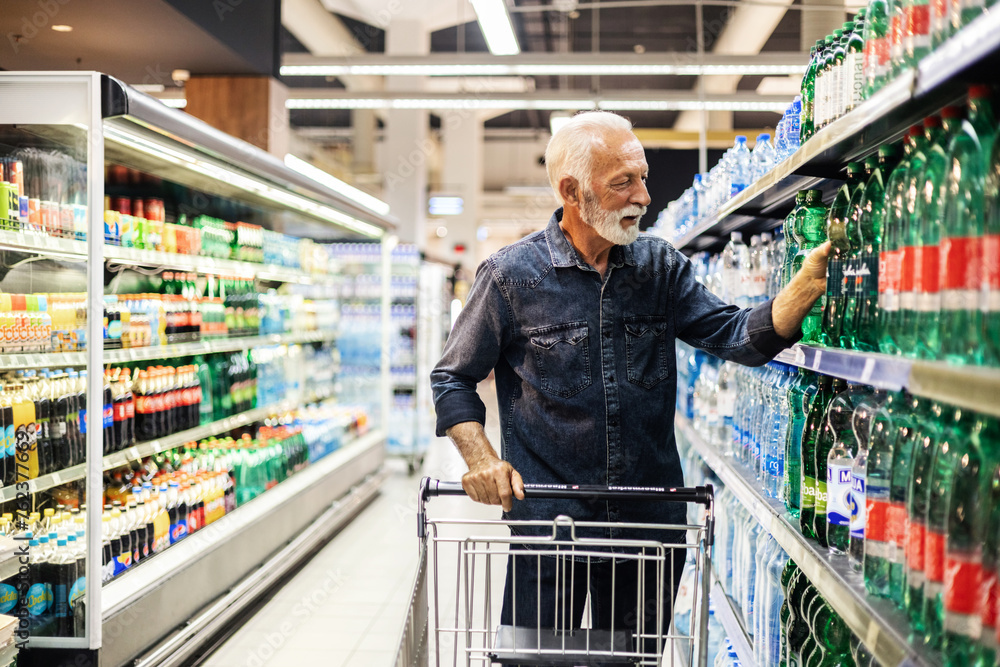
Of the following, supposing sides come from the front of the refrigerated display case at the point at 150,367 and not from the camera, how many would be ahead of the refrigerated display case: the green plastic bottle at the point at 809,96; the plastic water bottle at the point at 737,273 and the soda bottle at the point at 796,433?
3

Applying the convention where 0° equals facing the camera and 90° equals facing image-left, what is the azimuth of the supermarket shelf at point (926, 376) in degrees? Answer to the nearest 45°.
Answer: approximately 45°

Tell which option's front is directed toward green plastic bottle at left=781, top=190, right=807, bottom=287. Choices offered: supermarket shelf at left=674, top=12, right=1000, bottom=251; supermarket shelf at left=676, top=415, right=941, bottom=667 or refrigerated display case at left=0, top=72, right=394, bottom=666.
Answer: the refrigerated display case

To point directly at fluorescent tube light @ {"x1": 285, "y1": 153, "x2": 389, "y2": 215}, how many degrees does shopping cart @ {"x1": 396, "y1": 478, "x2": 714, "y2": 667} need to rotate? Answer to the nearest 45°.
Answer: approximately 180°

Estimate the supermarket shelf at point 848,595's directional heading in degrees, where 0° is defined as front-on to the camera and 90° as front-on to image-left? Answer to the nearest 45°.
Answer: approximately 45°
